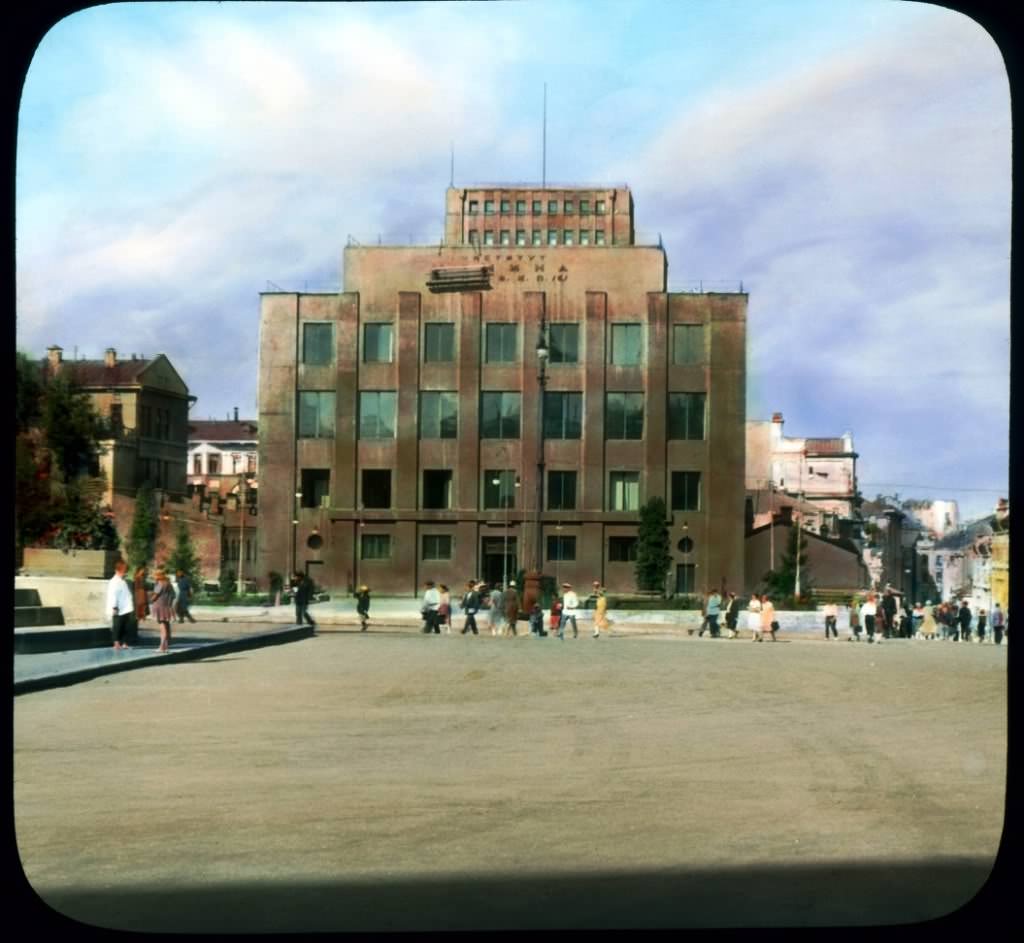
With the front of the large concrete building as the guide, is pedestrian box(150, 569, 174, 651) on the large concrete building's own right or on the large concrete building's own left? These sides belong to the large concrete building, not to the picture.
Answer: on the large concrete building's own right

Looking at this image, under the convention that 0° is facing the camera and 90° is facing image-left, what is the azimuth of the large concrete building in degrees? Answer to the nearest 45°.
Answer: approximately 0°

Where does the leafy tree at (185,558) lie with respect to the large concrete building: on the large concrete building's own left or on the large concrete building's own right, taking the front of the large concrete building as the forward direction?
on the large concrete building's own right
